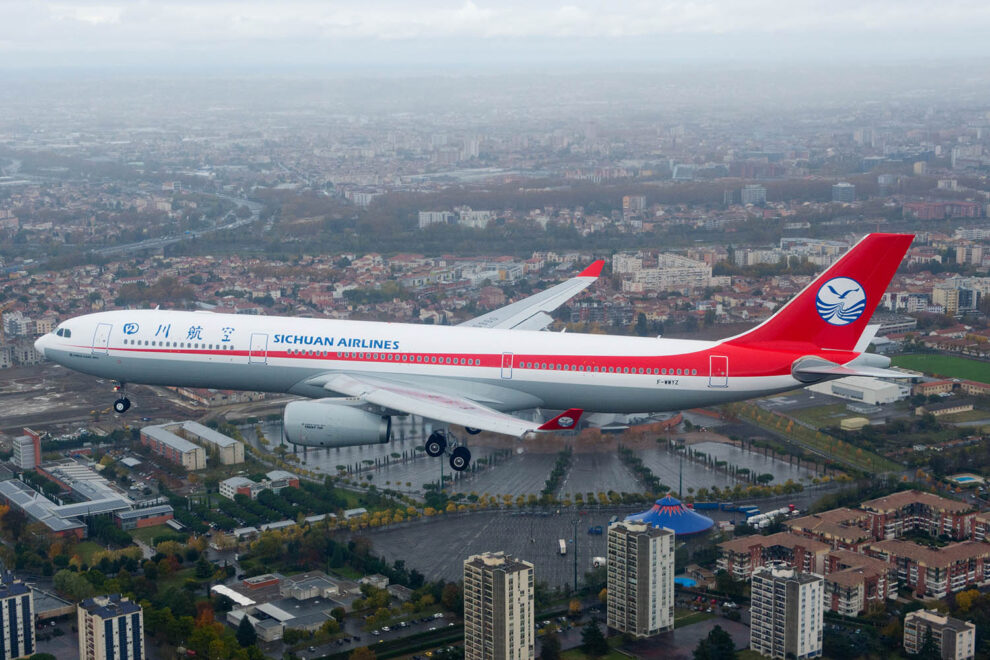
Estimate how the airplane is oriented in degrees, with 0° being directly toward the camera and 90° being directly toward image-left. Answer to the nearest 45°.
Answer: approximately 90°
